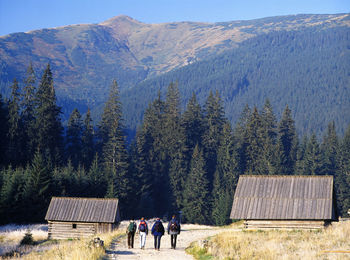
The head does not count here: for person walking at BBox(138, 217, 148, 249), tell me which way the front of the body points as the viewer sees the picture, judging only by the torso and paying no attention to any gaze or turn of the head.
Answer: away from the camera

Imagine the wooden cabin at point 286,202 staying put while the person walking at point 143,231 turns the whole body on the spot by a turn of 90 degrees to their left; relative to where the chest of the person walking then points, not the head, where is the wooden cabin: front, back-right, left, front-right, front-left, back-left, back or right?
back-right
